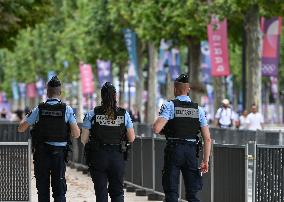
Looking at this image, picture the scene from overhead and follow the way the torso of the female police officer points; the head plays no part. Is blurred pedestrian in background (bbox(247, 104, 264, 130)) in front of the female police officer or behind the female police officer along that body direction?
in front

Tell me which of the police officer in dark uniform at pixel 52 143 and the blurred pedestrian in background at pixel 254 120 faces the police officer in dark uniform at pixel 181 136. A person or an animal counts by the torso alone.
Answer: the blurred pedestrian in background

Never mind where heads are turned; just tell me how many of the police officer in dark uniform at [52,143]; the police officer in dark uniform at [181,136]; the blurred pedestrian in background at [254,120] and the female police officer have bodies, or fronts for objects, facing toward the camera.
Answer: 1

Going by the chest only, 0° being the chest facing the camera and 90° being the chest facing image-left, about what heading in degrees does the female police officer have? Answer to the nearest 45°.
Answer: approximately 180°

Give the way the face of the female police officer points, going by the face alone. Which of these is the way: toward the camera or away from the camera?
away from the camera

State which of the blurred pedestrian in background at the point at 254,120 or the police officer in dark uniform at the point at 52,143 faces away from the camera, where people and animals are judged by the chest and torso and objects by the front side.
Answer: the police officer in dark uniform

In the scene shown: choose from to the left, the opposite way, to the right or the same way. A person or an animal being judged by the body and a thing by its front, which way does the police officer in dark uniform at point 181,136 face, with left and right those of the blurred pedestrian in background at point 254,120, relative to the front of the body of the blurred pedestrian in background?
the opposite way

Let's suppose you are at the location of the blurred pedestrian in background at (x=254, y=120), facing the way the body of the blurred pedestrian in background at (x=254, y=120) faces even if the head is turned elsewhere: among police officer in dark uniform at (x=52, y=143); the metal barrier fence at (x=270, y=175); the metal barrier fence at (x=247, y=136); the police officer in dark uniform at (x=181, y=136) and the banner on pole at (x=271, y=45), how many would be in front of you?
4

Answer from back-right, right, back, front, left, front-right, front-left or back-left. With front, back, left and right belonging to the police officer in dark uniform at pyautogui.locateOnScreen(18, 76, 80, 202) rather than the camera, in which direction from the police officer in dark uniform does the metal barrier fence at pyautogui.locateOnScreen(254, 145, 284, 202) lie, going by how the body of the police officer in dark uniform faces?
right

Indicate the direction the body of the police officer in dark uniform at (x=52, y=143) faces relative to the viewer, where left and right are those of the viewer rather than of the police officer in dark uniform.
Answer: facing away from the viewer

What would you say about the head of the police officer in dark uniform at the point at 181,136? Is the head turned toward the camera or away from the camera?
away from the camera

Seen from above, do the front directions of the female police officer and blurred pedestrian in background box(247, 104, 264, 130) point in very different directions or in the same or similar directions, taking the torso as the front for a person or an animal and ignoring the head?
very different directions

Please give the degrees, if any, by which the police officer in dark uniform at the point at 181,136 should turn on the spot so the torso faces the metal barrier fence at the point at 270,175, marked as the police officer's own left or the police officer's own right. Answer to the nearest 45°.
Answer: approximately 45° to the police officer's own right
